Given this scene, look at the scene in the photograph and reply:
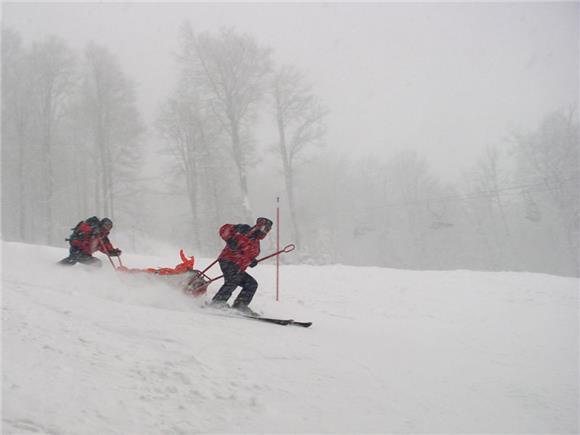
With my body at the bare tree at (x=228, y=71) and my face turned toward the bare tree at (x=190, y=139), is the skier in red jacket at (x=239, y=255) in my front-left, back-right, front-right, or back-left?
back-left

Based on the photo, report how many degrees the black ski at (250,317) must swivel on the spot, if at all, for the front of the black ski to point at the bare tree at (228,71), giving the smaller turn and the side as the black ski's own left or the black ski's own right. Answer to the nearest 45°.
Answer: approximately 90° to the black ski's own left

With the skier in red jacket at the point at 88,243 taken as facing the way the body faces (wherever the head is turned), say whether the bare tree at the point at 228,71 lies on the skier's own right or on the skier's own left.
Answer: on the skier's own left

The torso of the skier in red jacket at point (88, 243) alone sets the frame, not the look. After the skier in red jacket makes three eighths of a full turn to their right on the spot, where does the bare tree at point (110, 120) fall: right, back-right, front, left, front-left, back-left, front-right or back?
back-right

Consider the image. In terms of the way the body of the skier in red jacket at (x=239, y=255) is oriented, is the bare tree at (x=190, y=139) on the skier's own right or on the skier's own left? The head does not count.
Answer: on the skier's own left

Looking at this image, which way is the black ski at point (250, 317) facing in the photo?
to the viewer's right

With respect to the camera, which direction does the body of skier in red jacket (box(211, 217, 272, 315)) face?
to the viewer's right

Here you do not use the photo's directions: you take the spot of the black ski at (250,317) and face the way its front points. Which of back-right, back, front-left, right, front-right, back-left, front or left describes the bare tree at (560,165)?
front-left

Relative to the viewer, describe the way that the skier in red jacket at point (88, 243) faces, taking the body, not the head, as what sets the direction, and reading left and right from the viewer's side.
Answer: facing to the right of the viewer

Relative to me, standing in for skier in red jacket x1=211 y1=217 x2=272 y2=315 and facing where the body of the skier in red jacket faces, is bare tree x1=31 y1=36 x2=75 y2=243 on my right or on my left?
on my left
